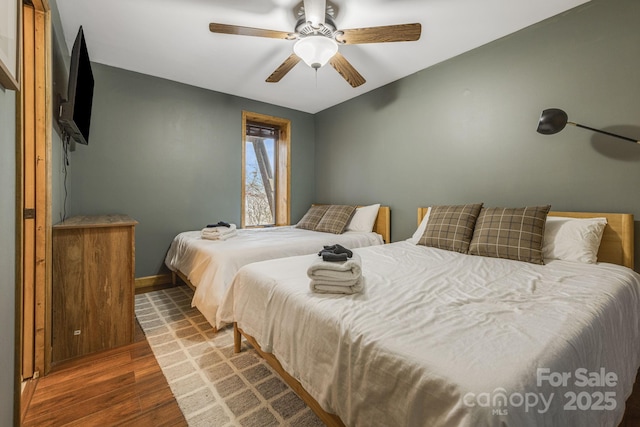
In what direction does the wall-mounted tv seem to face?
to the viewer's right

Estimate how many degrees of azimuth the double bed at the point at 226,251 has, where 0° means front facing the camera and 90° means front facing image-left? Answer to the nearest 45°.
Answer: approximately 45°

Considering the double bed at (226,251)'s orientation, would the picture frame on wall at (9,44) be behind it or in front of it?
in front

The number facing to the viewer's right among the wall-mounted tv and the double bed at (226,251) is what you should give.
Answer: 1

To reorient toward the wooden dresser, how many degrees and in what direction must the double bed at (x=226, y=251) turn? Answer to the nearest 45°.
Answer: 0° — it already faces it

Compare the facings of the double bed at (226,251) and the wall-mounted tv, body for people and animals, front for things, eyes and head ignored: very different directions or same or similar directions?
very different directions
